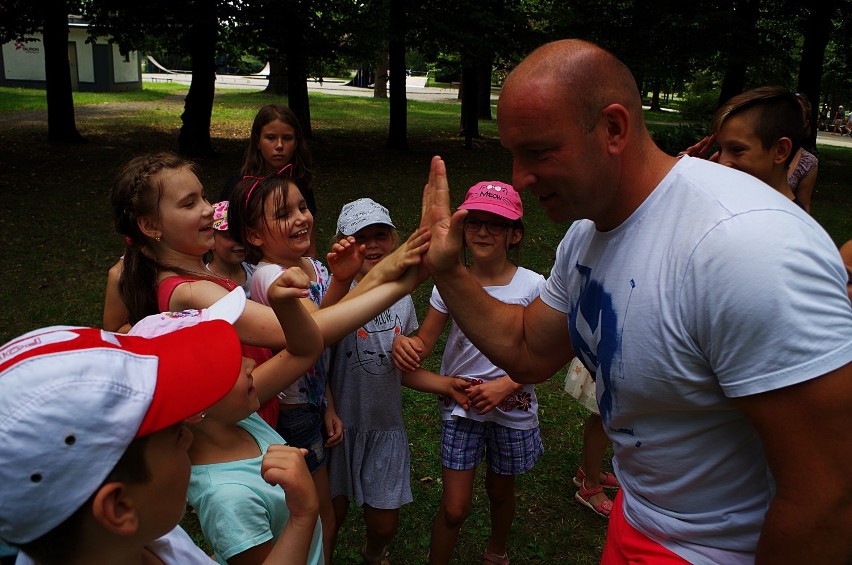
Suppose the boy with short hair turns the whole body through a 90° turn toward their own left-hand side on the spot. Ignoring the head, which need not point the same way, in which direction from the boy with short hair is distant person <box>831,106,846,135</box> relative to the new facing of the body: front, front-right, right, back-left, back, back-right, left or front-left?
back-left

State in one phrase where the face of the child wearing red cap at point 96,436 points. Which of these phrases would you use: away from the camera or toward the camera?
away from the camera

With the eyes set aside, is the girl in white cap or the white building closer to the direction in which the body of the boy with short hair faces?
the girl in white cap

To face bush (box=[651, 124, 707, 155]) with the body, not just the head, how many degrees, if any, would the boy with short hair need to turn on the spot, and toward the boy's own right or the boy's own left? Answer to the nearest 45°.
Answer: approximately 135° to the boy's own right

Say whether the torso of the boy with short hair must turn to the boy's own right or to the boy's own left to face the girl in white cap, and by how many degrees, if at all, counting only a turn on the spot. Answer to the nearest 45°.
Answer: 0° — they already face them
